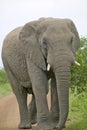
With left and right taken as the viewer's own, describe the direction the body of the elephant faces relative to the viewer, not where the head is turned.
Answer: facing the viewer and to the right of the viewer
